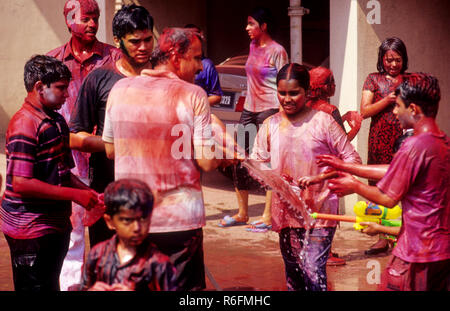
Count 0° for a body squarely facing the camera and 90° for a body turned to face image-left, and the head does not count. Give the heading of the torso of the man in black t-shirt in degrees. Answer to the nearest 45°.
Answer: approximately 315°

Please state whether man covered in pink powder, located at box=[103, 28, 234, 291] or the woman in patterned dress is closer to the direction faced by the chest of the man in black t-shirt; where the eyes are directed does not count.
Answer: the man covered in pink powder

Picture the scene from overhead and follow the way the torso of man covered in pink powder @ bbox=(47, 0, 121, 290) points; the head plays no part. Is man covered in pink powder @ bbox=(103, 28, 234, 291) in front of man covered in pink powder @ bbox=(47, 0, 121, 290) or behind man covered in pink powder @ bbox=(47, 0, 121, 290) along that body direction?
in front

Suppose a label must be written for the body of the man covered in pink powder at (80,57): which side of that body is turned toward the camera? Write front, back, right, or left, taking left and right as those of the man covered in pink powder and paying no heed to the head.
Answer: front

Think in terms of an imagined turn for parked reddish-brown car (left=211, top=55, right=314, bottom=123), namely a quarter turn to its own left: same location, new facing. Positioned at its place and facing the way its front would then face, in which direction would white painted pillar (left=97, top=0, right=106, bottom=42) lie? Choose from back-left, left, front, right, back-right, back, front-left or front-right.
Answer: front-left

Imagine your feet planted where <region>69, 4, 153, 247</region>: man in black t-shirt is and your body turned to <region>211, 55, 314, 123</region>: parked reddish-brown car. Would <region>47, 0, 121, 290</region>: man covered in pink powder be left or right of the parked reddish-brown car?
left

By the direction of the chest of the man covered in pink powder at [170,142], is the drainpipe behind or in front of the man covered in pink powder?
in front

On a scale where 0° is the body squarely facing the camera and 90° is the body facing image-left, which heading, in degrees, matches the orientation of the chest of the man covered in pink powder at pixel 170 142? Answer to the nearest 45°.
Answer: approximately 225°

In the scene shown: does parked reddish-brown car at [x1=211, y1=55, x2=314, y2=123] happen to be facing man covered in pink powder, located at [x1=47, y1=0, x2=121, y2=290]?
no

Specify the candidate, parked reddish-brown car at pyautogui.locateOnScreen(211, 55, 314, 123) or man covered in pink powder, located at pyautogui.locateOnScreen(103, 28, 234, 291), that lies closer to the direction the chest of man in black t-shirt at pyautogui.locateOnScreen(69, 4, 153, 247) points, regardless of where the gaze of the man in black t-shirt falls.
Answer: the man covered in pink powder

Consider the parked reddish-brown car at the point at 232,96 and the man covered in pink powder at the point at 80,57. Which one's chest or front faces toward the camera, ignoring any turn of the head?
the man covered in pink powder

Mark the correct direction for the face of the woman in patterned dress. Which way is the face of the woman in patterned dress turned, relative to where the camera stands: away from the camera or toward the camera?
toward the camera

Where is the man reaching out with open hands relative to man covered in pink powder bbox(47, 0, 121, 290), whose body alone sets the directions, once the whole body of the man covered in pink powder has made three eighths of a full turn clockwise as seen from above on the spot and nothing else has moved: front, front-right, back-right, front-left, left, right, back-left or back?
back

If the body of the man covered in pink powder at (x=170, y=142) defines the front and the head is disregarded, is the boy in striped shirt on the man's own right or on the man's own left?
on the man's own left

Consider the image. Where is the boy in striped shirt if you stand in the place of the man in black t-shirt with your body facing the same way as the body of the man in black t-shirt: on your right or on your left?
on your right

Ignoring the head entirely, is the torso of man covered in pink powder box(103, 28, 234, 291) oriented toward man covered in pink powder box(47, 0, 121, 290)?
no

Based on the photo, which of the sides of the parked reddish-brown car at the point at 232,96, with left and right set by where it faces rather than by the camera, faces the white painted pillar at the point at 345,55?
right

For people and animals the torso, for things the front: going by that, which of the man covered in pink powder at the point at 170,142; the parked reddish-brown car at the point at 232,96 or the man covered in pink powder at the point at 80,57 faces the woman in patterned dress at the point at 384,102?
the man covered in pink powder at the point at 170,142

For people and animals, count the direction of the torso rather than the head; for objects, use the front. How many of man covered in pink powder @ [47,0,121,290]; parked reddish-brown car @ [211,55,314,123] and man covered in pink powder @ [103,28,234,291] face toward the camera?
1

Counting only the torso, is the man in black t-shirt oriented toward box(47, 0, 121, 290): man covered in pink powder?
no

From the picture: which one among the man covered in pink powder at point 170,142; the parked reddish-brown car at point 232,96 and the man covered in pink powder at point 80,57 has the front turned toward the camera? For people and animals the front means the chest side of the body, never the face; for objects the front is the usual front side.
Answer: the man covered in pink powder at point 80,57

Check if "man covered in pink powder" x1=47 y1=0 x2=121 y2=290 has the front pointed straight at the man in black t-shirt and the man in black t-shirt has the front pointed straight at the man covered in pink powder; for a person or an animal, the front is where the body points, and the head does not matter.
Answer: no

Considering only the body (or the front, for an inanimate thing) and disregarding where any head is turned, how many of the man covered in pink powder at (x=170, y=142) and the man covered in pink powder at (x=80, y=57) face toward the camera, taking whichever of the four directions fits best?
1
